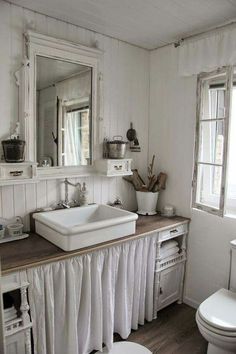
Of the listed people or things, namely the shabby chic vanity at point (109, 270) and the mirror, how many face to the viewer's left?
0

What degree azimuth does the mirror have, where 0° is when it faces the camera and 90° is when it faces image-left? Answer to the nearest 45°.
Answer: approximately 315°

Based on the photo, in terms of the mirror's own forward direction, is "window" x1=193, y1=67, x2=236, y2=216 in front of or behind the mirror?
in front

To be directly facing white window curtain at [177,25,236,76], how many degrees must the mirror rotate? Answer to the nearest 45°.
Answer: approximately 45° to its left

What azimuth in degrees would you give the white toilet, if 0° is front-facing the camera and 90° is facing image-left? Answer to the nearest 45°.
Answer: approximately 45°
